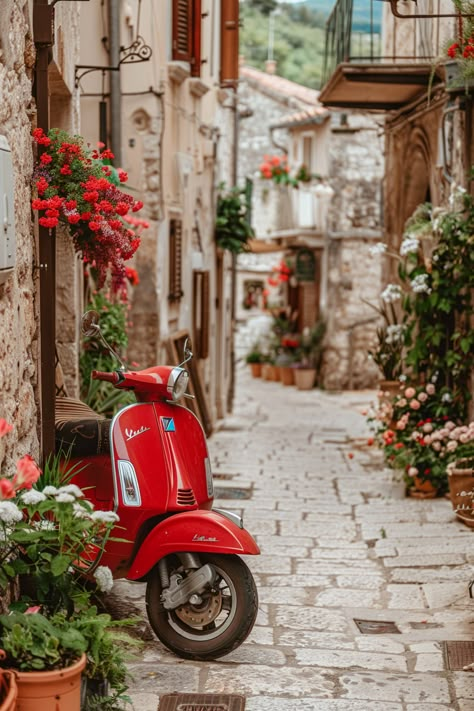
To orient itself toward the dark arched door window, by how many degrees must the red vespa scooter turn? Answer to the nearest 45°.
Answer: approximately 135° to its left

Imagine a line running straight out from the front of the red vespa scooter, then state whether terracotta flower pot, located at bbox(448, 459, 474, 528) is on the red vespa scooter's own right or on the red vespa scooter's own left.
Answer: on the red vespa scooter's own left

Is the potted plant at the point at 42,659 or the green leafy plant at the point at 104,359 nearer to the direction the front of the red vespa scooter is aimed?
the potted plant

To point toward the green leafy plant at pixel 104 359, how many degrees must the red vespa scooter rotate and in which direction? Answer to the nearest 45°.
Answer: approximately 135° to its left

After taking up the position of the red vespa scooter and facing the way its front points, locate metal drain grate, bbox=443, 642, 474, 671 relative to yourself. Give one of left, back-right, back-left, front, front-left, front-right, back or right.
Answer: front-left

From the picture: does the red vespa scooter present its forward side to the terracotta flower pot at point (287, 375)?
no

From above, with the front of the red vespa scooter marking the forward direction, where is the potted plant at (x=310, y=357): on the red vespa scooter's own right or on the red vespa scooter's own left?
on the red vespa scooter's own left

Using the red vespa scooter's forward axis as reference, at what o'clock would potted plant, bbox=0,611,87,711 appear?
The potted plant is roughly at 2 o'clock from the red vespa scooter.

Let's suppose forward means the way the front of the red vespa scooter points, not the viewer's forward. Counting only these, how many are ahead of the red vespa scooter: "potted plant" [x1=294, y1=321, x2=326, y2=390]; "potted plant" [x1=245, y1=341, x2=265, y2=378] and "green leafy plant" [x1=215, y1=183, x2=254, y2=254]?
0

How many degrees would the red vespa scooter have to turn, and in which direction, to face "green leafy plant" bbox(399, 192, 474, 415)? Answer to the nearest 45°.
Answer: approximately 90° to its left

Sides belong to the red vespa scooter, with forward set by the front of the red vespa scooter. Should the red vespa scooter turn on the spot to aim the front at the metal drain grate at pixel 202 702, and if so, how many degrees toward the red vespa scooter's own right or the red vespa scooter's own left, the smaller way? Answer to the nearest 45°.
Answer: approximately 45° to the red vespa scooter's own right

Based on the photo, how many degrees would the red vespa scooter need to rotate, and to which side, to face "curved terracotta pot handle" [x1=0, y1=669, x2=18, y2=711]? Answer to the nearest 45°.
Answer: approximately 45° to its right

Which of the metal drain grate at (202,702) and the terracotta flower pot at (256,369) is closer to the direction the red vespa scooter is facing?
the metal drain grate

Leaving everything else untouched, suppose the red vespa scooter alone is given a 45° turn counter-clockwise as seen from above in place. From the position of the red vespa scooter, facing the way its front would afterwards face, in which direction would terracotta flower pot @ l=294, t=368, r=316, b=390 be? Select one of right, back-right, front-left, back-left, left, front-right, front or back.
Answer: left

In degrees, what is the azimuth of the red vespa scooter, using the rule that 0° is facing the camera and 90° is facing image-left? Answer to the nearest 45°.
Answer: approximately 315°
